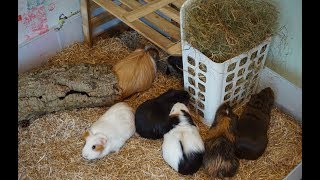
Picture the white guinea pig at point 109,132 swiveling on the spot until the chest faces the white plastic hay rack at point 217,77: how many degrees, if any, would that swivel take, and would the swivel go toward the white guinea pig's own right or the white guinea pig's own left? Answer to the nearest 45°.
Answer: approximately 135° to the white guinea pig's own left

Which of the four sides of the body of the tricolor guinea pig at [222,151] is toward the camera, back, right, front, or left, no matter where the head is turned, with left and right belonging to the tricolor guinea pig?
back

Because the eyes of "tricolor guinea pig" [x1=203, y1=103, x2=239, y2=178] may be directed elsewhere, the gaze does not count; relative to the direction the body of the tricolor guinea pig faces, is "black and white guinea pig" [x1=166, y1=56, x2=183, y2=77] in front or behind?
in front

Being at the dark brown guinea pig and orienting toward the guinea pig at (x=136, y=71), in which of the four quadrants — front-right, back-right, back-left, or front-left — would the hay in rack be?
front-right

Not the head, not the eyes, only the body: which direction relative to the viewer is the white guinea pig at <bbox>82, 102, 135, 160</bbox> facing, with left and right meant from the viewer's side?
facing the viewer and to the left of the viewer

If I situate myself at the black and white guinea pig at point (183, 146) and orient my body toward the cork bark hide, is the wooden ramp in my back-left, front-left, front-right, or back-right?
front-right

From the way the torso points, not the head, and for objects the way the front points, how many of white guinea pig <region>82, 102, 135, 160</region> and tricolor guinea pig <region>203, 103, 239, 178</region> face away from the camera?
1

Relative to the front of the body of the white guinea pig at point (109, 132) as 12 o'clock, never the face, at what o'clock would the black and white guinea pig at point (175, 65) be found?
The black and white guinea pig is roughly at 6 o'clock from the white guinea pig.

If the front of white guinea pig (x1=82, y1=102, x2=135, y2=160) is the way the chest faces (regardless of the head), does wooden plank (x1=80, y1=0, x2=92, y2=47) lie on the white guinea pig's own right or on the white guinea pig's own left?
on the white guinea pig's own right
